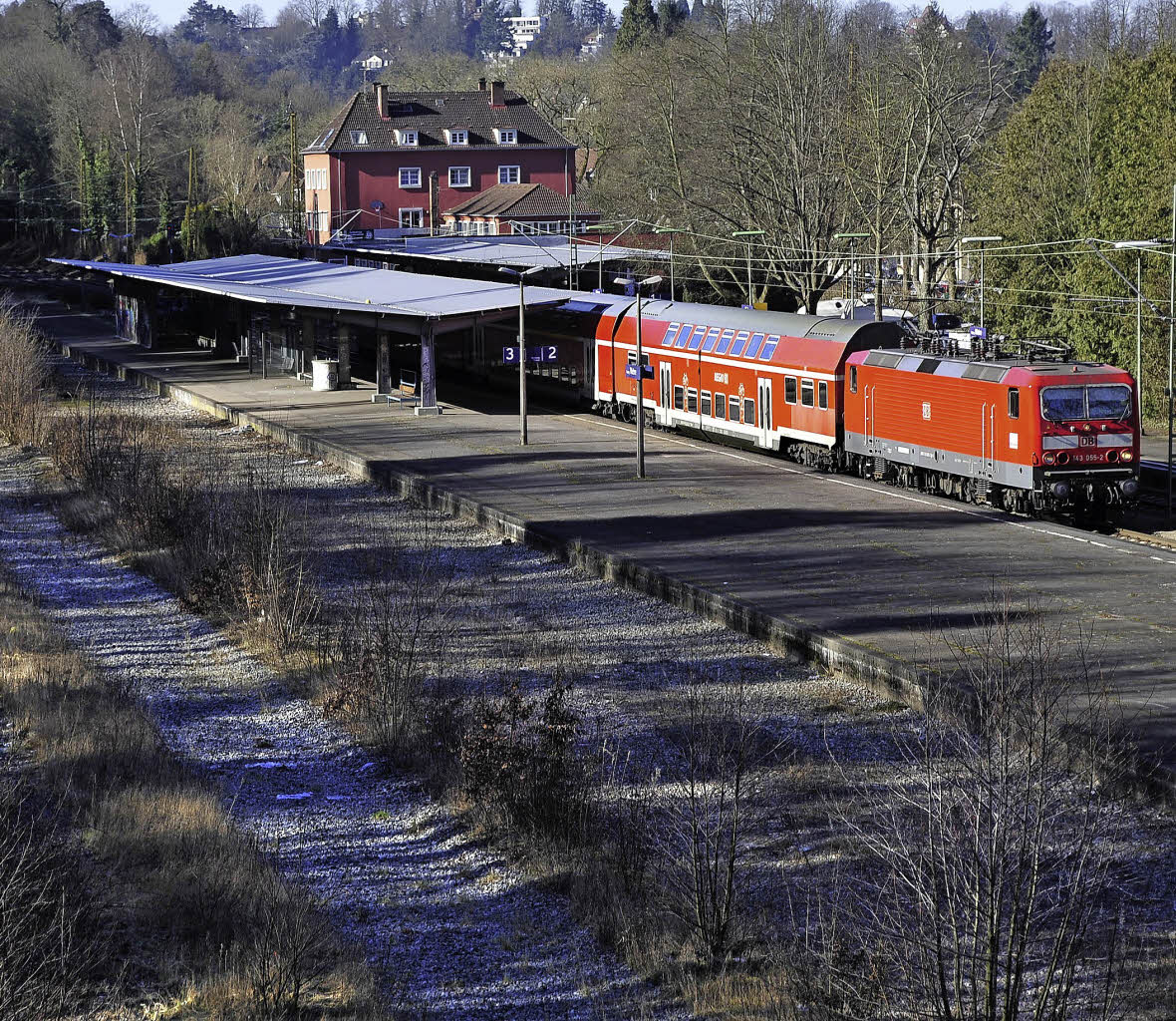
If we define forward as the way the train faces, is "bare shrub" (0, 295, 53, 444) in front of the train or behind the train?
behind

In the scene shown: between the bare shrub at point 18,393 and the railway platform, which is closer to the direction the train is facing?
the railway platform

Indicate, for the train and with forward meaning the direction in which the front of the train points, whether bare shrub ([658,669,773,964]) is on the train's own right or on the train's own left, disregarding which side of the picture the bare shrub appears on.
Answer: on the train's own right

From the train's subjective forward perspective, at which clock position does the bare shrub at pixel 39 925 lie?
The bare shrub is roughly at 2 o'clock from the train.

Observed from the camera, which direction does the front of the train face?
facing the viewer and to the right of the viewer

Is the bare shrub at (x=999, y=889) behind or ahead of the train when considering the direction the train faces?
ahead
